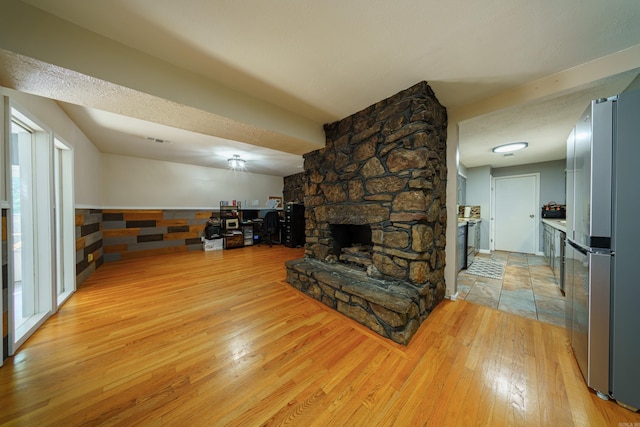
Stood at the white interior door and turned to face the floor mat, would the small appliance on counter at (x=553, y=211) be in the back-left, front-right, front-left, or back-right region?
front-left

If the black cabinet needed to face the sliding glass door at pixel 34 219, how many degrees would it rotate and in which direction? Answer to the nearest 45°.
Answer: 0° — it already faces it

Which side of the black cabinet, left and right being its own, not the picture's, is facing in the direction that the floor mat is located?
left

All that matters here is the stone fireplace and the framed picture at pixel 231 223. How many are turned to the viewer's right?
0

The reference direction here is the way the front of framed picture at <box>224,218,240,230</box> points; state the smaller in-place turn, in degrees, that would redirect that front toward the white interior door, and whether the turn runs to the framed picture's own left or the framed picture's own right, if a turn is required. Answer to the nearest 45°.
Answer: approximately 45° to the framed picture's own left

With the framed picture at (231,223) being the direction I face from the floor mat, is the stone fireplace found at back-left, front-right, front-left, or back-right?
front-left

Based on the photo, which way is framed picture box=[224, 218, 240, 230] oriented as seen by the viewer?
toward the camera

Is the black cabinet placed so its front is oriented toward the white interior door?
no

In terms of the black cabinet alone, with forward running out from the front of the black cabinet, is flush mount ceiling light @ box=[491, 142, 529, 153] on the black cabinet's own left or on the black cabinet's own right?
on the black cabinet's own left

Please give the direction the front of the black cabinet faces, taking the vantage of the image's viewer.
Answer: facing the viewer and to the left of the viewer

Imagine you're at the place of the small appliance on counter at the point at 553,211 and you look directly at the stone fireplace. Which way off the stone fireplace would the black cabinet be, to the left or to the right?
right

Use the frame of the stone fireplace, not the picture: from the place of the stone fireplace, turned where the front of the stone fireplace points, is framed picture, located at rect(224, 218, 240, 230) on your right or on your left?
on your right

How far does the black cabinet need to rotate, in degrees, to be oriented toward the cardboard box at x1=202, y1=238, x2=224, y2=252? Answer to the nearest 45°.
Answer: approximately 45° to its right

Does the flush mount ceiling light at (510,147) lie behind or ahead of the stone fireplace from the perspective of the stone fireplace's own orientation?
behind

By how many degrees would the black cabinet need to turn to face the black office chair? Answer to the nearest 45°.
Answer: approximately 90° to its right

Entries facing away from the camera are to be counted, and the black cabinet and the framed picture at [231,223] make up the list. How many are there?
0

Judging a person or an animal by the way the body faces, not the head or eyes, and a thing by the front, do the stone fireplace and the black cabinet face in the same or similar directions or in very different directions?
same or similar directions

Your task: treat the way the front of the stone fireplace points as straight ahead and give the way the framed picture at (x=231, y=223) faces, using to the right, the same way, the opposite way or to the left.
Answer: to the left

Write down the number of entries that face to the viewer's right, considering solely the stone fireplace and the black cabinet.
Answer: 0

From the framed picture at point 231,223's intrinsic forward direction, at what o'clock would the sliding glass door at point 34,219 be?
The sliding glass door is roughly at 1 o'clock from the framed picture.

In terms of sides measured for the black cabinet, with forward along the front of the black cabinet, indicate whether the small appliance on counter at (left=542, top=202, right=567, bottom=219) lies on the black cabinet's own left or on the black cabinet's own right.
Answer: on the black cabinet's own left
